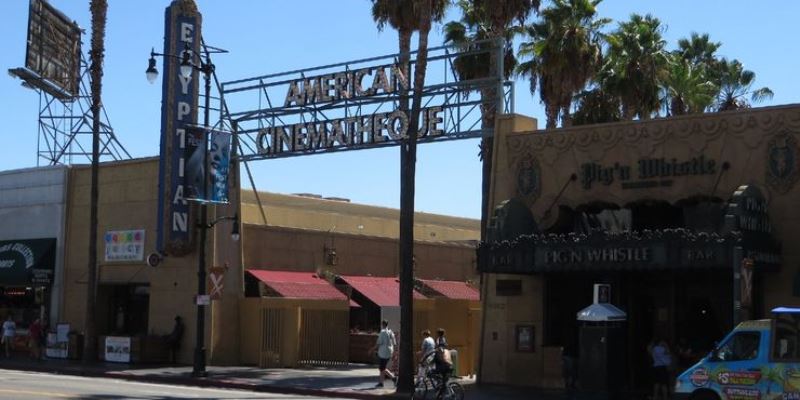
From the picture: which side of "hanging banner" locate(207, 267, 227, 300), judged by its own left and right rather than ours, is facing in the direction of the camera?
front

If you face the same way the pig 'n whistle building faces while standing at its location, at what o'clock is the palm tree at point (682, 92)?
The palm tree is roughly at 6 o'clock from the pig 'n whistle building.

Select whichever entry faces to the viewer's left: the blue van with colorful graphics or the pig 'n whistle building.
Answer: the blue van with colorful graphics

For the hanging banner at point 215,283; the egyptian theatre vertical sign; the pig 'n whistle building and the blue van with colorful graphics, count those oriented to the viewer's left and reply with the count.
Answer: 1

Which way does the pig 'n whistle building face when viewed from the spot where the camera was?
facing the viewer

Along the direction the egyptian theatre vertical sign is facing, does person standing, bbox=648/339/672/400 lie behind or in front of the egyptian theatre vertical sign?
in front

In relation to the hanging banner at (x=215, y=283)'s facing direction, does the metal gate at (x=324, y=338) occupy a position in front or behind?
behind

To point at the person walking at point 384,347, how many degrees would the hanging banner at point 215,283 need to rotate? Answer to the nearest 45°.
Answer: approximately 45° to its left

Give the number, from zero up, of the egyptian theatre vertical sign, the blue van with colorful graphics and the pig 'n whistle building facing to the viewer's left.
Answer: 1

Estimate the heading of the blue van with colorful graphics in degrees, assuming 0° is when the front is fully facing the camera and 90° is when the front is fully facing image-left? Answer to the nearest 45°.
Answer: approximately 90°

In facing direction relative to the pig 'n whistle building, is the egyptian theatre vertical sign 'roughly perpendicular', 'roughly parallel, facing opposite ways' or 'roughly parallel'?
roughly perpendicular
